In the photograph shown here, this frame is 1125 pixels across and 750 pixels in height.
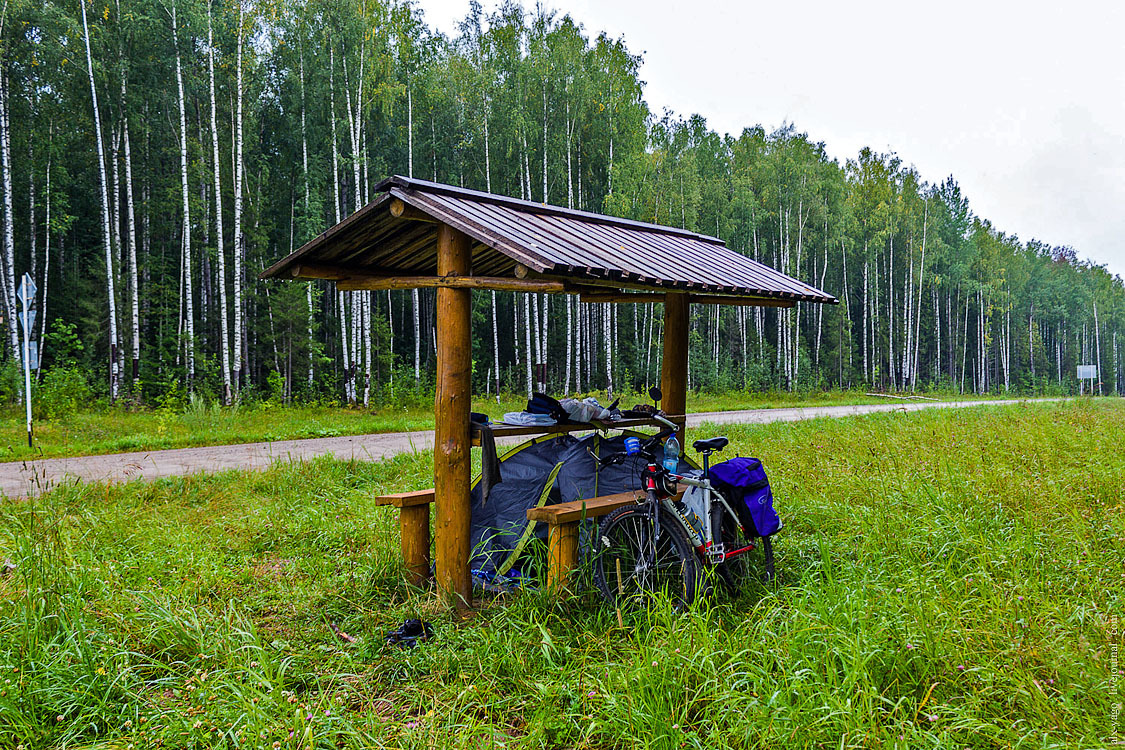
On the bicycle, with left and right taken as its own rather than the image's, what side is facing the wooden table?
right

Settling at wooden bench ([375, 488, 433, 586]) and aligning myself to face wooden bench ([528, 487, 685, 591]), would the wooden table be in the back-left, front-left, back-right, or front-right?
front-left

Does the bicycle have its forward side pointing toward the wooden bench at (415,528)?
no
